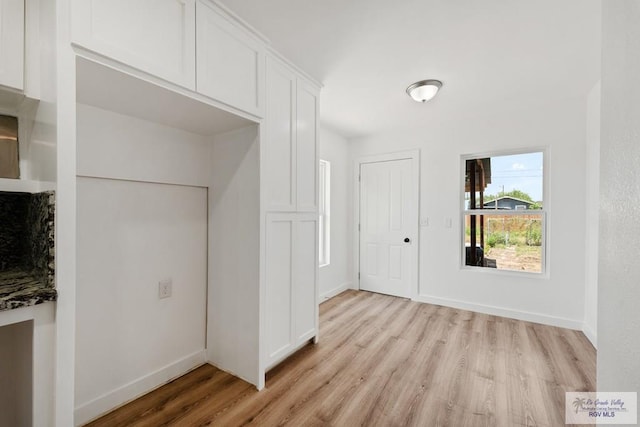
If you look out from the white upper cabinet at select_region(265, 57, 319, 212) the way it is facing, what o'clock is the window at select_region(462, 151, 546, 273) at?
The window is roughly at 10 o'clock from the white upper cabinet.

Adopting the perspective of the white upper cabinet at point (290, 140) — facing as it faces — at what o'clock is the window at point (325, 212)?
The window is roughly at 8 o'clock from the white upper cabinet.

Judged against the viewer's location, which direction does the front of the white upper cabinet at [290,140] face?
facing the viewer and to the right of the viewer

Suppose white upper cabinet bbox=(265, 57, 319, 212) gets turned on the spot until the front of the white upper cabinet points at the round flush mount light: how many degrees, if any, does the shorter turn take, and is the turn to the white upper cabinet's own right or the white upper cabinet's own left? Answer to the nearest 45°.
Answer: approximately 45° to the white upper cabinet's own left

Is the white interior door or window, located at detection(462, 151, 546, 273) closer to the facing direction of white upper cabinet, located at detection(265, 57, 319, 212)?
the window

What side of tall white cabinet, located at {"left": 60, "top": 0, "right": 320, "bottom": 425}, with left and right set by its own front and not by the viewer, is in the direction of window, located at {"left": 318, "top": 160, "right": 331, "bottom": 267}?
left

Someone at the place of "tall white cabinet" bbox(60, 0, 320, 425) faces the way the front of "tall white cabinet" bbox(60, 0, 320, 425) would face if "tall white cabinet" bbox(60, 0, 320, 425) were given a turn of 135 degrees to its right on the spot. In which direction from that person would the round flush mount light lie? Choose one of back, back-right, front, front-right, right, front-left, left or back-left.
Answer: back

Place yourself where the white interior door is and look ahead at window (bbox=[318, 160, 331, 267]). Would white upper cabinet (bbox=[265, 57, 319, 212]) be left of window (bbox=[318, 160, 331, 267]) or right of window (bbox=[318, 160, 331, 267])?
left

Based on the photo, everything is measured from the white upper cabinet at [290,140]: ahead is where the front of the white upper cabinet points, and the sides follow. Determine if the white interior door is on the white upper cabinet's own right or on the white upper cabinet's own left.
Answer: on the white upper cabinet's own left
